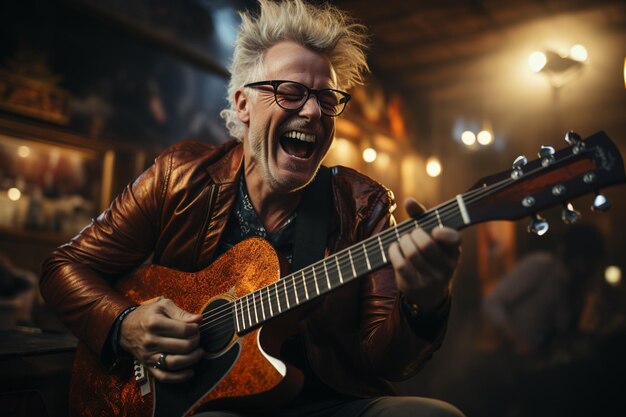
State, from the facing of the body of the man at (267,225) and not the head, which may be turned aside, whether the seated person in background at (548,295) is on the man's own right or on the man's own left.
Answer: on the man's own left

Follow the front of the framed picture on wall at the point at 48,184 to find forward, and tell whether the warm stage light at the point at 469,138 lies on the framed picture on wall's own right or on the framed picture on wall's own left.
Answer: on the framed picture on wall's own left

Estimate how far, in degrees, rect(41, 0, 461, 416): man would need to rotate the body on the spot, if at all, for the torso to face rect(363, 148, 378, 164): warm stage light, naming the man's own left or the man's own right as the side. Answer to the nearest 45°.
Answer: approximately 135° to the man's own left

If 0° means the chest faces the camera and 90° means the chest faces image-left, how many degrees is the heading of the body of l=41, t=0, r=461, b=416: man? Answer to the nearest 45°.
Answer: approximately 315°

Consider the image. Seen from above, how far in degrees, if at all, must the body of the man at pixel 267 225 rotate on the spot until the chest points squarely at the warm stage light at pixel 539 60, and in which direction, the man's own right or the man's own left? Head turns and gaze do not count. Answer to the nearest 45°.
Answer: approximately 90° to the man's own left

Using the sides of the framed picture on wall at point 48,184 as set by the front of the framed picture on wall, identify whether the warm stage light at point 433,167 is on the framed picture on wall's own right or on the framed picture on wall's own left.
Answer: on the framed picture on wall's own left

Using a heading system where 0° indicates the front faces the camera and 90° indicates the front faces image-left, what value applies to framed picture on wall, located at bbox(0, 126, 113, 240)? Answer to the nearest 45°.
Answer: approximately 315°
